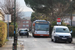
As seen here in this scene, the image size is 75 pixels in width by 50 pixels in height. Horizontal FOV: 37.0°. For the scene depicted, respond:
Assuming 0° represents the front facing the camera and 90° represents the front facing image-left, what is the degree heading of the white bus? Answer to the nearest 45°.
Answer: approximately 0°
